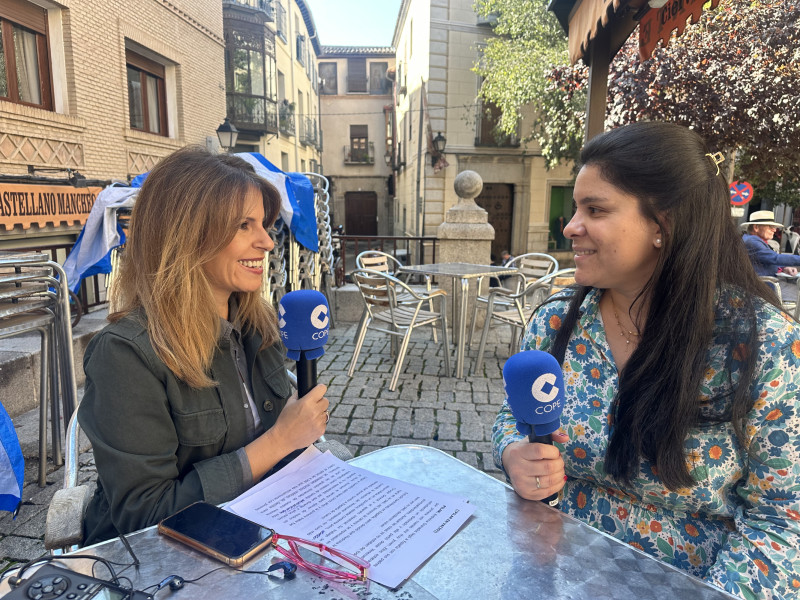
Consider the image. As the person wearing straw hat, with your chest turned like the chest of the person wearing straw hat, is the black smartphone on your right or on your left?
on your right

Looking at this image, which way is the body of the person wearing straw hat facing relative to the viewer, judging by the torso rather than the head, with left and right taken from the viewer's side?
facing to the right of the viewer

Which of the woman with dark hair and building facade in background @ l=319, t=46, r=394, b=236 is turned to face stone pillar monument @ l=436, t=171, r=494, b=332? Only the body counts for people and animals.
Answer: the building facade in background

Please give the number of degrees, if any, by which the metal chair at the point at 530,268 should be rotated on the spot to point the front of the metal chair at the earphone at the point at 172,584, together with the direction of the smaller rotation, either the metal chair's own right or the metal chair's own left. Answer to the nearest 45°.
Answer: approximately 45° to the metal chair's own left

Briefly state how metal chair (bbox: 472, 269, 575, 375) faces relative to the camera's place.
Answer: facing away from the viewer and to the left of the viewer

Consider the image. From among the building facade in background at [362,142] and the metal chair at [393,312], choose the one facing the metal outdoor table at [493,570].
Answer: the building facade in background

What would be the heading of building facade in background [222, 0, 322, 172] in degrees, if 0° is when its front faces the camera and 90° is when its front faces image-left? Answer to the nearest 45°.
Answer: approximately 315°

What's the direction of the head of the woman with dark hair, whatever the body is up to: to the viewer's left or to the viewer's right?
to the viewer's left

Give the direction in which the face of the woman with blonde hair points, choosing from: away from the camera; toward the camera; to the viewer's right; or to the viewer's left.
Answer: to the viewer's right

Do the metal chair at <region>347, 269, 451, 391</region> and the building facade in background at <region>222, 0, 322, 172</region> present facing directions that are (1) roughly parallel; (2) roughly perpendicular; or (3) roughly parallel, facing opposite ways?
roughly perpendicular
